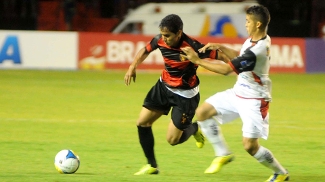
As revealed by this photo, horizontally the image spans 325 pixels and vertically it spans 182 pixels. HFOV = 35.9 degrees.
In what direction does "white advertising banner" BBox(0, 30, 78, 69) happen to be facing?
toward the camera

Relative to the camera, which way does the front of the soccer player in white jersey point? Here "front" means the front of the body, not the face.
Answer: to the viewer's left

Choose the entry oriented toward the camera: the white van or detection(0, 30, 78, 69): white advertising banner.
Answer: the white advertising banner

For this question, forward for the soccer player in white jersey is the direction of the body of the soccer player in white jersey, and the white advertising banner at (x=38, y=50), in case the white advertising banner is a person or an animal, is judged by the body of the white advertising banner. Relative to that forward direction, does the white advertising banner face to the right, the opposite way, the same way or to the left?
to the left

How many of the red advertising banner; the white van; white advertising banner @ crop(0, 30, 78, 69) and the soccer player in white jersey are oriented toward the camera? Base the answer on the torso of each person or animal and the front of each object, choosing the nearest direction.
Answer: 2

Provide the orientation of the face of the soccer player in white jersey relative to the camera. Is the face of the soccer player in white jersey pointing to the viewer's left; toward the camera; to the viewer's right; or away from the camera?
to the viewer's left

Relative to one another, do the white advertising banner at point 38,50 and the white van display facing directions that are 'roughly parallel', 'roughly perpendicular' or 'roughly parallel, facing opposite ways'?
roughly perpendicular

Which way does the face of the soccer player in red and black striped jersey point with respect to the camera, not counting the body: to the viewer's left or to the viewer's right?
to the viewer's left

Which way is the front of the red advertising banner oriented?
toward the camera

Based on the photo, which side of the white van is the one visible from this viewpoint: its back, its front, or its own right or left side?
left

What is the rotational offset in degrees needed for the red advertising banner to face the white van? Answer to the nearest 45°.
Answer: approximately 135° to its left
